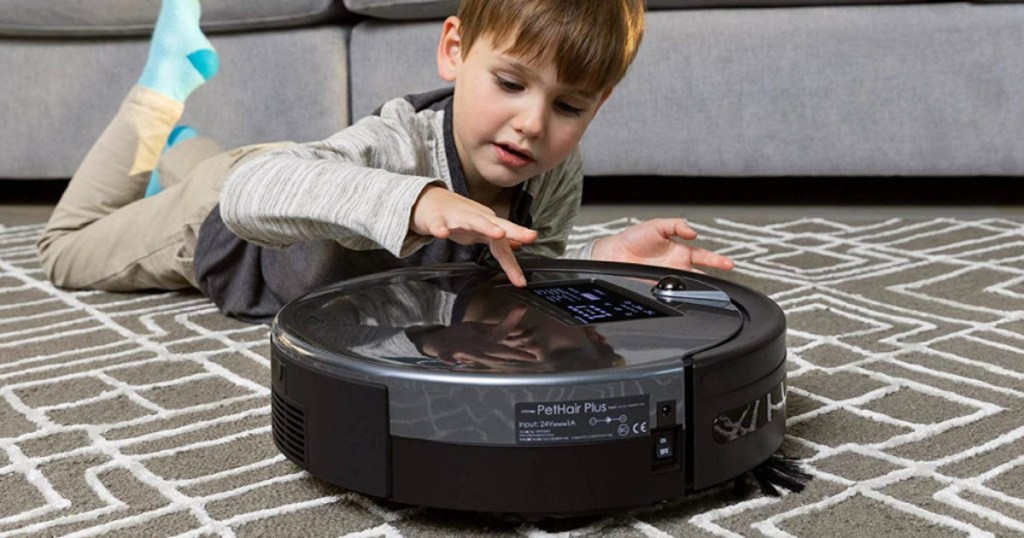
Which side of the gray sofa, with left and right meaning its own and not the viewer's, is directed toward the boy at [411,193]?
front

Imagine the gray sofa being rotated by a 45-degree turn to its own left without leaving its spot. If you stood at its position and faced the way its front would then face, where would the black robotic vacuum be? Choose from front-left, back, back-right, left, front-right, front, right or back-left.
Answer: front-right

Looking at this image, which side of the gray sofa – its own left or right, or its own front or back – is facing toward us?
front

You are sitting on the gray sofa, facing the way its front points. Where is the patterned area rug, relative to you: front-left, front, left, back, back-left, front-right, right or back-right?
front
